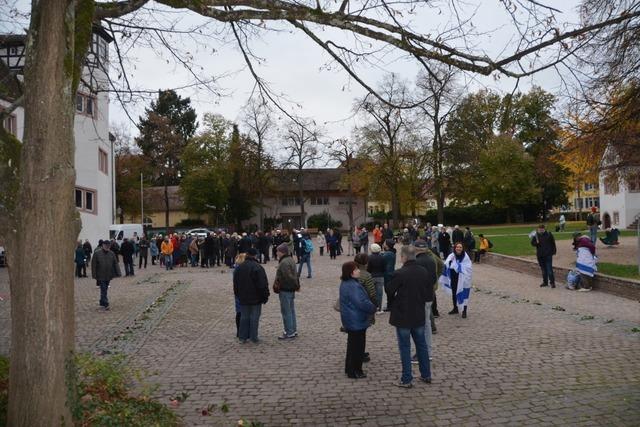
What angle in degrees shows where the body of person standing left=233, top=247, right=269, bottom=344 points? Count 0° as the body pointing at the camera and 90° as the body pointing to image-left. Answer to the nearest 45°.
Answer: approximately 180°

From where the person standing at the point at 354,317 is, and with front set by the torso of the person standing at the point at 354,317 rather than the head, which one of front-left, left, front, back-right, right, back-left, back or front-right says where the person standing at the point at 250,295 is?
back-left

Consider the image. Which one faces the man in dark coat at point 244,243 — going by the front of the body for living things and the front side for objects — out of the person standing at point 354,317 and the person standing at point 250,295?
the person standing at point 250,295

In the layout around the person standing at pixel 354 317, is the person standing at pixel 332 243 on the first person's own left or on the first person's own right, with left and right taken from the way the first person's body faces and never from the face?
on the first person's own left

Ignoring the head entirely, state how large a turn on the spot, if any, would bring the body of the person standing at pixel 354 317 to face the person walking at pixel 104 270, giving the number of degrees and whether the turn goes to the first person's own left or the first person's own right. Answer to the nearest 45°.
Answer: approximately 135° to the first person's own left
